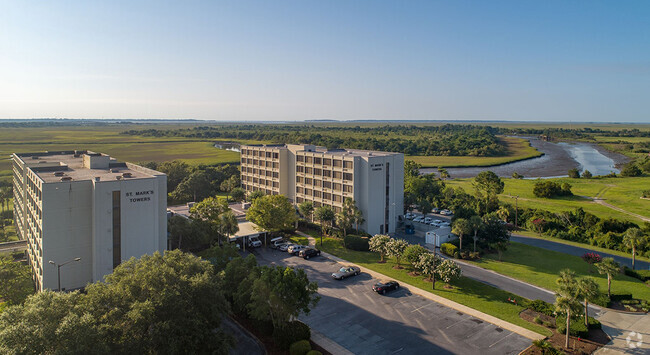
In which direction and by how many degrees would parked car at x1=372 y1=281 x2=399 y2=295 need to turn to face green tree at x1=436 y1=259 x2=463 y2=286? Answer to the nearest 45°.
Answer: approximately 45° to its right

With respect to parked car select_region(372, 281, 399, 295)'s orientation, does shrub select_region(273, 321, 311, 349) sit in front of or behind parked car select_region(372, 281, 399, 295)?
behind

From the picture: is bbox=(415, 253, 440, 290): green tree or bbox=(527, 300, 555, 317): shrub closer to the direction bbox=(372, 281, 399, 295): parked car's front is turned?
the green tree

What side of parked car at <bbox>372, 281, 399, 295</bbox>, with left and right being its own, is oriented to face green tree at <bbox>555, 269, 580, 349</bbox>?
right

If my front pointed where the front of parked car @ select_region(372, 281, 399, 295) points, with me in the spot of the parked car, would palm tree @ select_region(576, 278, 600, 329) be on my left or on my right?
on my right

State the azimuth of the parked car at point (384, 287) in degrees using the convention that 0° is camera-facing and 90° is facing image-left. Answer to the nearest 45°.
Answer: approximately 225°

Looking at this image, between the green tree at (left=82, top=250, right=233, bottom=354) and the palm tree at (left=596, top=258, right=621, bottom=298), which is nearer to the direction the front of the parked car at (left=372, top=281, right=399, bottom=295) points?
the palm tree

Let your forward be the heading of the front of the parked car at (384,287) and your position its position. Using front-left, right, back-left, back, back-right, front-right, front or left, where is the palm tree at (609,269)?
front-right

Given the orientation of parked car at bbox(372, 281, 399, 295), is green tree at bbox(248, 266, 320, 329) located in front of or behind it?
behind

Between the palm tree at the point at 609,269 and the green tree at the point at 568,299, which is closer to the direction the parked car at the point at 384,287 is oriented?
the palm tree
